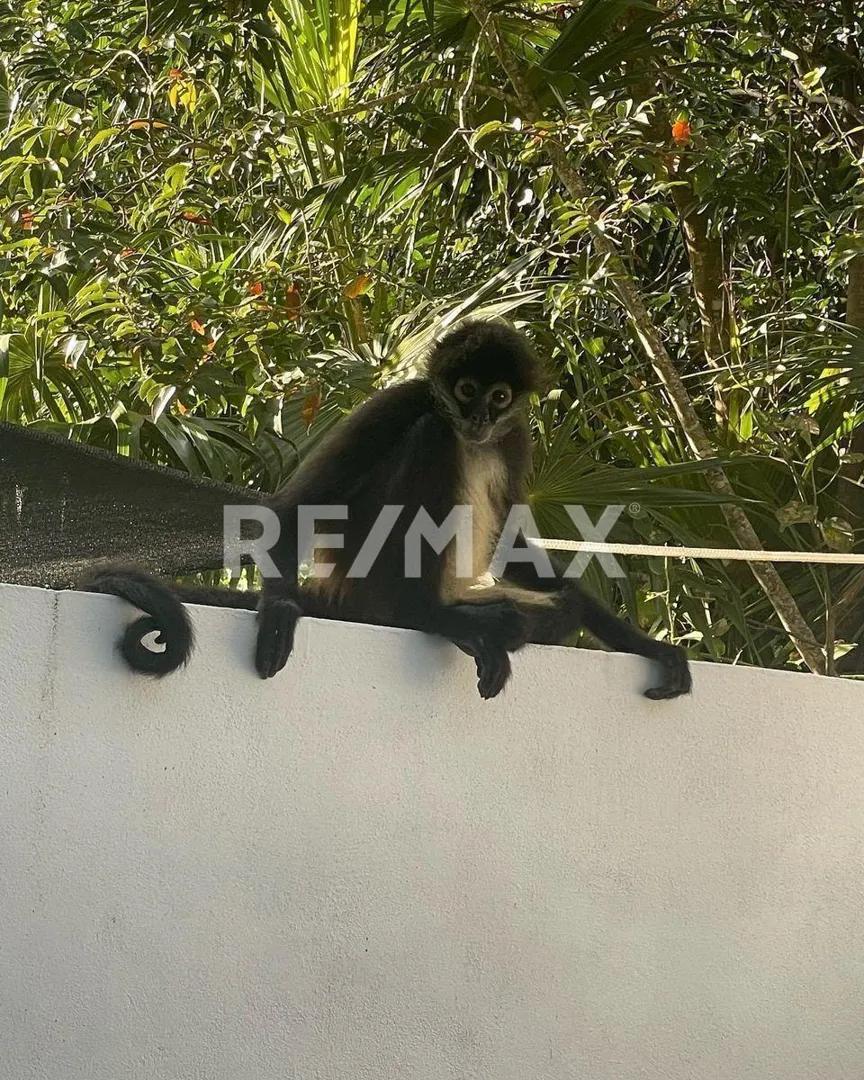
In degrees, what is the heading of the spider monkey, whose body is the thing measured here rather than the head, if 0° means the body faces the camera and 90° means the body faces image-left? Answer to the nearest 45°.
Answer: approximately 315°

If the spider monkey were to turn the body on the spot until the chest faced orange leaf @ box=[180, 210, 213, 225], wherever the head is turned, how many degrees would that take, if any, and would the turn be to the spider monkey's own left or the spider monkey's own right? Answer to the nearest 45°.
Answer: approximately 180°

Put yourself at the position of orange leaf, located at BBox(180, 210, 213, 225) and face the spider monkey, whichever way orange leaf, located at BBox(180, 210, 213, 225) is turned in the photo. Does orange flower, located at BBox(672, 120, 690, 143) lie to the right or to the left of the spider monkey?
left
